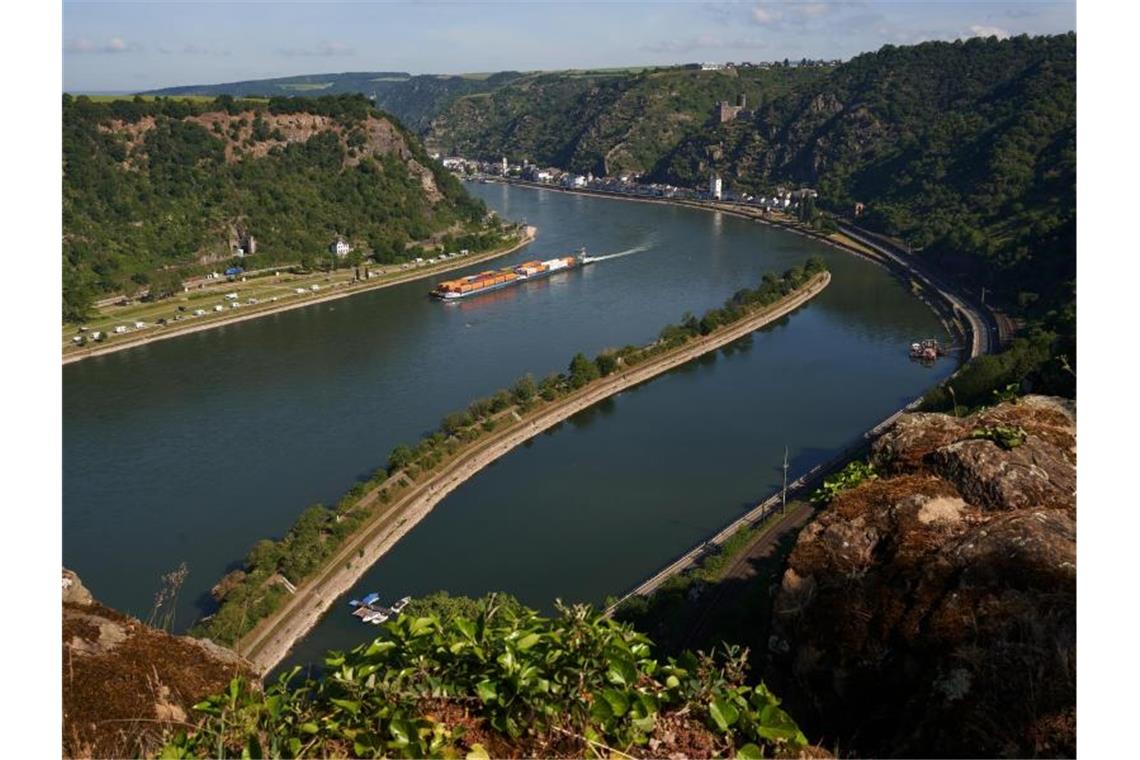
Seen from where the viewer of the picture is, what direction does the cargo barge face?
facing the viewer and to the left of the viewer

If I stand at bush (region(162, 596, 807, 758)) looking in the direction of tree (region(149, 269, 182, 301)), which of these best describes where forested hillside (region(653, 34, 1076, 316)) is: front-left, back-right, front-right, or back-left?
front-right

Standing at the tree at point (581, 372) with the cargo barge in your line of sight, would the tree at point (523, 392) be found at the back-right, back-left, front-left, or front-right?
back-left

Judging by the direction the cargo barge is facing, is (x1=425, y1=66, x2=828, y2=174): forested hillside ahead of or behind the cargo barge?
behind

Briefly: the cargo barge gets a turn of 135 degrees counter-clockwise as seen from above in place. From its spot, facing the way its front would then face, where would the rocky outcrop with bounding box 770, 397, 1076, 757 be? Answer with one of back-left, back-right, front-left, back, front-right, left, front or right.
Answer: right

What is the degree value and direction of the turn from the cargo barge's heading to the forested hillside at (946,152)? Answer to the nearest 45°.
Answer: approximately 180°

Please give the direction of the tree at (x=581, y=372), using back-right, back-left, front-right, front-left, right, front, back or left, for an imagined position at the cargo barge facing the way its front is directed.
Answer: front-left

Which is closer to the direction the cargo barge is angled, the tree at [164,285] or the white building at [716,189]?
the tree

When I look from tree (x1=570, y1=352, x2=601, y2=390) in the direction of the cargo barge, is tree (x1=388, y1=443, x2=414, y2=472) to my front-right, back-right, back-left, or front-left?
back-left

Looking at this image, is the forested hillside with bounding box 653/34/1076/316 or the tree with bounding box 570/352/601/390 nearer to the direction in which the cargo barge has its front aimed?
the tree
